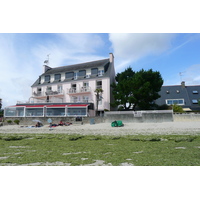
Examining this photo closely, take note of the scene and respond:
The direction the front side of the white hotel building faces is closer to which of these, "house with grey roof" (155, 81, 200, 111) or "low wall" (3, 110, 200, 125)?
the low wall

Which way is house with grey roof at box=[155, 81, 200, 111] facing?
toward the camera

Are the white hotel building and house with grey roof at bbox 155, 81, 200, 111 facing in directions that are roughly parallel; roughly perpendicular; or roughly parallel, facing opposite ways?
roughly parallel

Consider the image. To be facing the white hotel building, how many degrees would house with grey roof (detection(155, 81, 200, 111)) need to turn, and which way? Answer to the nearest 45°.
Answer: approximately 45° to its right

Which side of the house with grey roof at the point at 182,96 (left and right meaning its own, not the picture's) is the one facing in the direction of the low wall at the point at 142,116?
front

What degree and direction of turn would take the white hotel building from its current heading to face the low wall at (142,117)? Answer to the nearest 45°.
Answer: approximately 90° to its left

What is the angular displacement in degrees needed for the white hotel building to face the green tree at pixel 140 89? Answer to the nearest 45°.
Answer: approximately 90° to its left

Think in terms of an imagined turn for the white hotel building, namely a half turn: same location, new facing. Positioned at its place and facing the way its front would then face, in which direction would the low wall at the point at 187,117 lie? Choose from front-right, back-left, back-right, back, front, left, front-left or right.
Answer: right

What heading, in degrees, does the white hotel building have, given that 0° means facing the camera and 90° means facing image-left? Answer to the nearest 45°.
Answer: approximately 45°

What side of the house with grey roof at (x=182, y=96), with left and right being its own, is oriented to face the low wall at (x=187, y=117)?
front

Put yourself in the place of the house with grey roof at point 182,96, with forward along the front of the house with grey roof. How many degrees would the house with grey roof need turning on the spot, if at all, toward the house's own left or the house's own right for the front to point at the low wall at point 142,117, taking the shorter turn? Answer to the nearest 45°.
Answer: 0° — it already faces it

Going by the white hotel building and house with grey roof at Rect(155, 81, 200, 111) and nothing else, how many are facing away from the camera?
0
